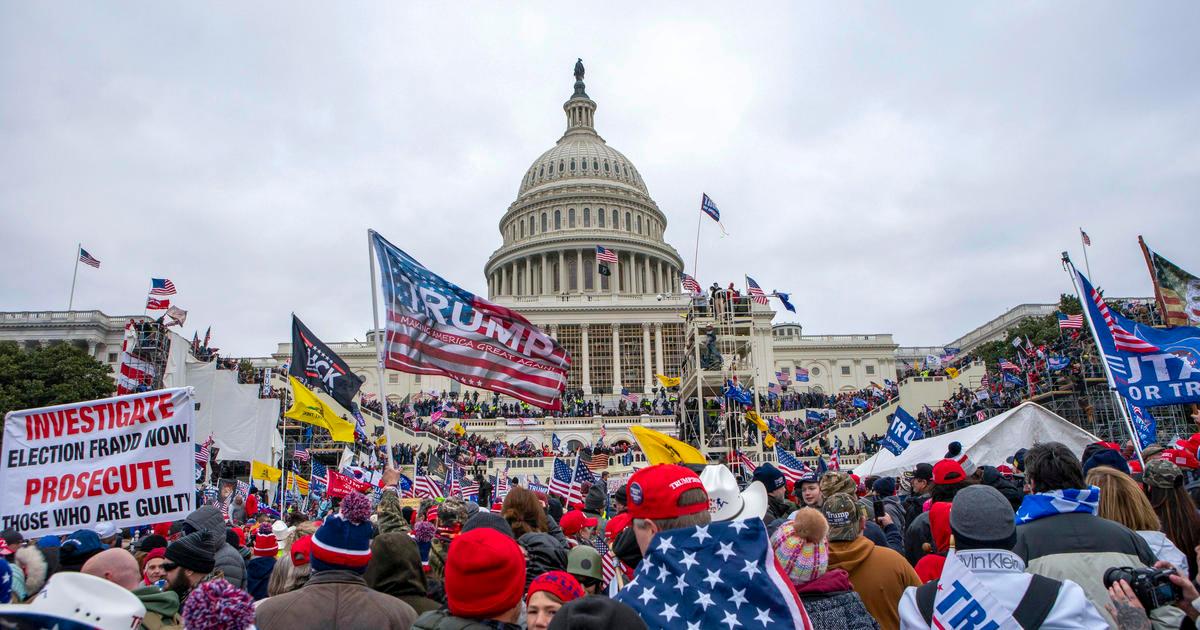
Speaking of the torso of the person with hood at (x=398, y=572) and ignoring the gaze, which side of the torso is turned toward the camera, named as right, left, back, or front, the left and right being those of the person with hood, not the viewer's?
back

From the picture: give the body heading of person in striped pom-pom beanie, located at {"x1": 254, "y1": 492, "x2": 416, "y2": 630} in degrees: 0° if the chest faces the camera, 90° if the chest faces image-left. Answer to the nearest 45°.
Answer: approximately 180°

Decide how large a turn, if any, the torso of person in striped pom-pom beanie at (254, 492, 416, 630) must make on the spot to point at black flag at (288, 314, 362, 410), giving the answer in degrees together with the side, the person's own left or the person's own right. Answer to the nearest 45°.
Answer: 0° — they already face it

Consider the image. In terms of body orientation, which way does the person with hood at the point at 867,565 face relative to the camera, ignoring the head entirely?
away from the camera

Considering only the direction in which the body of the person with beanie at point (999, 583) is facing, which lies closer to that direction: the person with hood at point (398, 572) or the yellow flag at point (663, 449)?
the yellow flag

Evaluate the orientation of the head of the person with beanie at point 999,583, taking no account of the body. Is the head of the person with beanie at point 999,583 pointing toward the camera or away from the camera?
away from the camera

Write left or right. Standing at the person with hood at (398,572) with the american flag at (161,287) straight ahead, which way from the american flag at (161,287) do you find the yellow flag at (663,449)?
right

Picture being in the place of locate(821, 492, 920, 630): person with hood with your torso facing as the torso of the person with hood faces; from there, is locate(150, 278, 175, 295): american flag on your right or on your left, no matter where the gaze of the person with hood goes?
on your left

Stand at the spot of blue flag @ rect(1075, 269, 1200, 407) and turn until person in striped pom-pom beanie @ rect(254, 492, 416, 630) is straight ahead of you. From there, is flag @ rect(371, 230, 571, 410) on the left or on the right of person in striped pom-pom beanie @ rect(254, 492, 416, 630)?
right

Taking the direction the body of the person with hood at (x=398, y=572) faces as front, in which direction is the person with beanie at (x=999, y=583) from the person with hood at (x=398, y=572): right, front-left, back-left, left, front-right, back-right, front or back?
back-right

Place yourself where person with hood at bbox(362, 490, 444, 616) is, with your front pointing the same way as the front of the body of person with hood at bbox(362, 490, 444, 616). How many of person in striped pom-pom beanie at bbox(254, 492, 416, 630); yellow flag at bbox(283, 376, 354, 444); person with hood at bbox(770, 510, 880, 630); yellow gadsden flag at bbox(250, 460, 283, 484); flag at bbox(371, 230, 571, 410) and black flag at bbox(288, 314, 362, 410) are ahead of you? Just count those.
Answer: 4

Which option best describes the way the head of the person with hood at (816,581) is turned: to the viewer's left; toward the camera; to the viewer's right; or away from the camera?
away from the camera

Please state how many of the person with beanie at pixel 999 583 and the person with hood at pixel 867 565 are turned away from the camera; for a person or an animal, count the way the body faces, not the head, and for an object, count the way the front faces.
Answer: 2

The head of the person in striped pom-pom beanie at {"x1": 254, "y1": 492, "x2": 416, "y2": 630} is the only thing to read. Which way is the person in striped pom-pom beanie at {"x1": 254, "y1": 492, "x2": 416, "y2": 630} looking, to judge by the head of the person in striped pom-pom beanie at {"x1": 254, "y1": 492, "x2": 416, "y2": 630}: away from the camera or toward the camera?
away from the camera

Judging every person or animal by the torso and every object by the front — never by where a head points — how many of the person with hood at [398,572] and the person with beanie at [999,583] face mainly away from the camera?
2

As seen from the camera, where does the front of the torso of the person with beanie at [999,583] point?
away from the camera
